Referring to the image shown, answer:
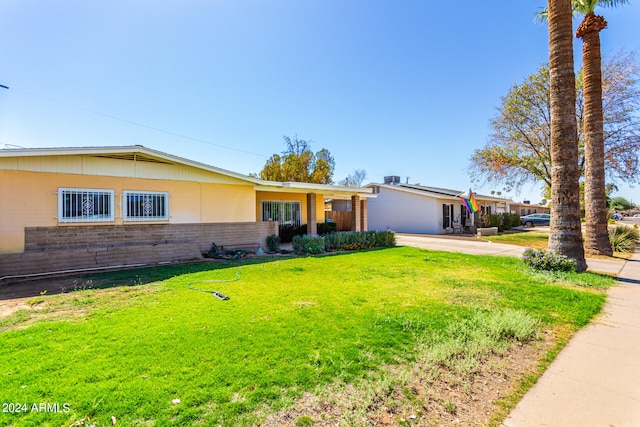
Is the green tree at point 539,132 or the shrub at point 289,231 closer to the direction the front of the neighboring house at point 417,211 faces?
the green tree

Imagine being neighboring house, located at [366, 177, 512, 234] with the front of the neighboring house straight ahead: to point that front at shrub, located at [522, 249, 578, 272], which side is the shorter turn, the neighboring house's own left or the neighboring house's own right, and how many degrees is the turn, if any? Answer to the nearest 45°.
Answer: approximately 45° to the neighboring house's own right

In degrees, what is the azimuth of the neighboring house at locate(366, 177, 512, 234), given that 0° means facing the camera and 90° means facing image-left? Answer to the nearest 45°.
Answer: approximately 315°

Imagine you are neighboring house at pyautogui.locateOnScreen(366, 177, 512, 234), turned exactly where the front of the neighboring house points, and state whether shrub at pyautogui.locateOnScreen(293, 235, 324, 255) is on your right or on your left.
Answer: on your right

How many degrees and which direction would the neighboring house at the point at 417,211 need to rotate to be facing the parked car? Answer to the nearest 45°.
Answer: approximately 90° to its left

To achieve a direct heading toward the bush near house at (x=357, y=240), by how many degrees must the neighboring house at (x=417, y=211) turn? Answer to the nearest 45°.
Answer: approximately 45° to its right

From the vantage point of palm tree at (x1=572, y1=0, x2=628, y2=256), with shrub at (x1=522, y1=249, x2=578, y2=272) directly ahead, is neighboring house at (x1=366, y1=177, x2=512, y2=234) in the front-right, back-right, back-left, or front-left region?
back-right

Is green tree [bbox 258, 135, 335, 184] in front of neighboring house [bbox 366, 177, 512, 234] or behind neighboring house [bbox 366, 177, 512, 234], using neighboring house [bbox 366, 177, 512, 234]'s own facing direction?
behind

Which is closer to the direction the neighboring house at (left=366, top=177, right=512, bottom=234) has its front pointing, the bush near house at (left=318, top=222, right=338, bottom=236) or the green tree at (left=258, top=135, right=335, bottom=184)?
the bush near house

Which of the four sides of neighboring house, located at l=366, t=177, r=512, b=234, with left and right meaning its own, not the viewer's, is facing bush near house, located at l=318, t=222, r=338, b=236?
right
